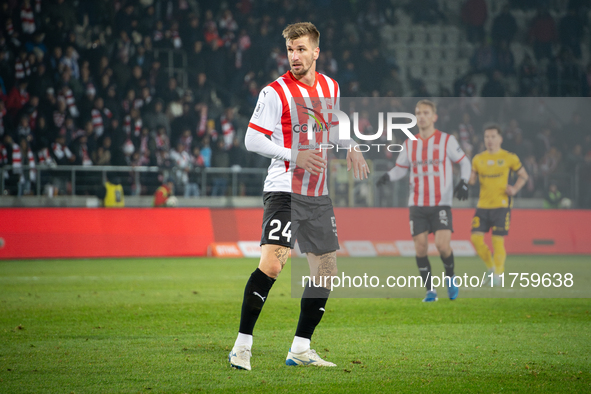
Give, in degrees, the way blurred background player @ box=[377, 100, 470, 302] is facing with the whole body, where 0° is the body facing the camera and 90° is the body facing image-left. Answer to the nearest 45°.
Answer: approximately 0°

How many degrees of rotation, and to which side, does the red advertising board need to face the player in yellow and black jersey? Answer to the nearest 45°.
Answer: approximately 45° to its left

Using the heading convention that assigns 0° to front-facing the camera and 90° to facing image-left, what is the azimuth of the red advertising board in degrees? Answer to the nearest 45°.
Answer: approximately 0°

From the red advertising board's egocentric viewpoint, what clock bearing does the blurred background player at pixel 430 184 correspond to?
The blurred background player is roughly at 11 o'clock from the red advertising board.

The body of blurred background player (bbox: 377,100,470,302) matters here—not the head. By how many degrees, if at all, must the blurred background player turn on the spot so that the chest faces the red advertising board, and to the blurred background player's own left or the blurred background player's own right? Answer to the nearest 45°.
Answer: approximately 135° to the blurred background player's own right

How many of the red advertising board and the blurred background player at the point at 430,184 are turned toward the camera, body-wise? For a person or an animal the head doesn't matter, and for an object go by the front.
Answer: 2

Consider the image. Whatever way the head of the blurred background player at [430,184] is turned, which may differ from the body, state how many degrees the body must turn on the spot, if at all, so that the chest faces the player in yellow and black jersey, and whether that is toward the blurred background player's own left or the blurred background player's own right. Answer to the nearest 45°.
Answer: approximately 135° to the blurred background player's own left
